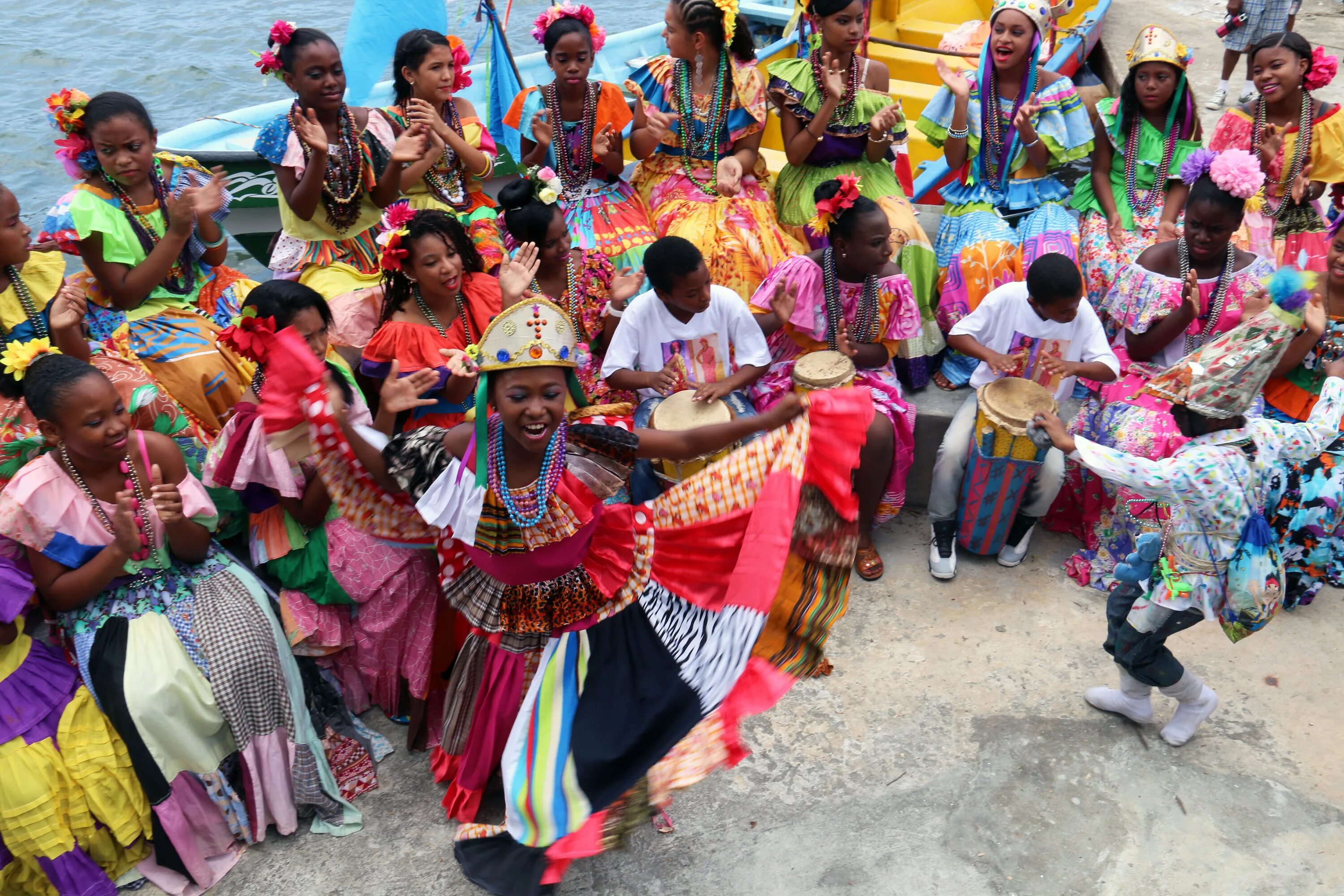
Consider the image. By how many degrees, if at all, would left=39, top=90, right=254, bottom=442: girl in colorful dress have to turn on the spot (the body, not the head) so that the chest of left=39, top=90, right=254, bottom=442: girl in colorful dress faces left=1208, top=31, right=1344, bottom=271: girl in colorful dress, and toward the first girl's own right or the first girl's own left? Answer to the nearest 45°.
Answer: approximately 45° to the first girl's own left

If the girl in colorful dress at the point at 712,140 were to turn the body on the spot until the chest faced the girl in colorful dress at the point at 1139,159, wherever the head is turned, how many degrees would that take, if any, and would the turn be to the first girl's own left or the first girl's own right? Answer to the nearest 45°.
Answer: approximately 90° to the first girl's own left

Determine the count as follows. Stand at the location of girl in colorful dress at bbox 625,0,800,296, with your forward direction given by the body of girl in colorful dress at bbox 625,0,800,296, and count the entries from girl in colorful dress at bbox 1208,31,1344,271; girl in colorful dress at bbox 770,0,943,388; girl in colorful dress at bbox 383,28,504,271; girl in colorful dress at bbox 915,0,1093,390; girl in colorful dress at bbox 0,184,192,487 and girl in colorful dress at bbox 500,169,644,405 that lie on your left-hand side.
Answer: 3

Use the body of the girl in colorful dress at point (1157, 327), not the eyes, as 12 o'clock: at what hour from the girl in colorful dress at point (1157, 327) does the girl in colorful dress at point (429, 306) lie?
the girl in colorful dress at point (429, 306) is roughly at 2 o'clock from the girl in colorful dress at point (1157, 327).

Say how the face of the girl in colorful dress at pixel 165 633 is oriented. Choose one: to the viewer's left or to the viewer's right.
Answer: to the viewer's right

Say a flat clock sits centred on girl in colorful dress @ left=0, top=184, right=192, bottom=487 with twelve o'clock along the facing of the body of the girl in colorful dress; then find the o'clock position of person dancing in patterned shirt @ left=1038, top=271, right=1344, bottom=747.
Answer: The person dancing in patterned shirt is roughly at 12 o'clock from the girl in colorful dress.

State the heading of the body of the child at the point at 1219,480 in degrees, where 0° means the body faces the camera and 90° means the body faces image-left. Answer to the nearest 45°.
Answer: approximately 135°

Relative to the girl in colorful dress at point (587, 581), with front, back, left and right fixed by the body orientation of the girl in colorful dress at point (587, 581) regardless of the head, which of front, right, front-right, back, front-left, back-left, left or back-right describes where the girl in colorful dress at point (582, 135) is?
back

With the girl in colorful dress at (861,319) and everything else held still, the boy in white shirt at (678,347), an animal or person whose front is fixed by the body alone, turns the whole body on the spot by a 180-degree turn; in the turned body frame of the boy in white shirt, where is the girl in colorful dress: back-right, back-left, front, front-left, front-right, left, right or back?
right
